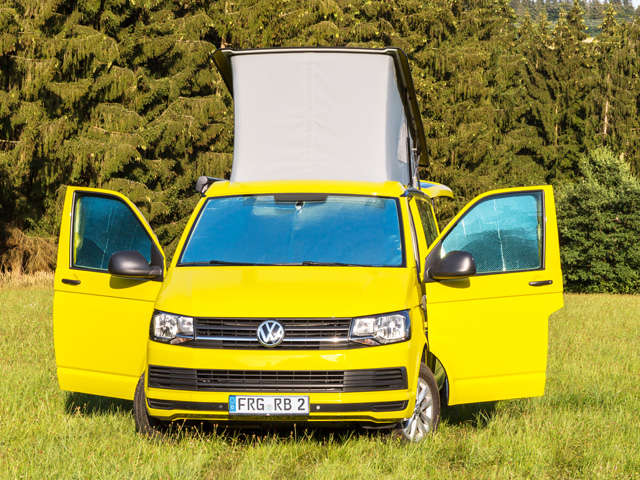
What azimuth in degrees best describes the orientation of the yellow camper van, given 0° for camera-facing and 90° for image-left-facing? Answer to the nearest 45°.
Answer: approximately 0°
